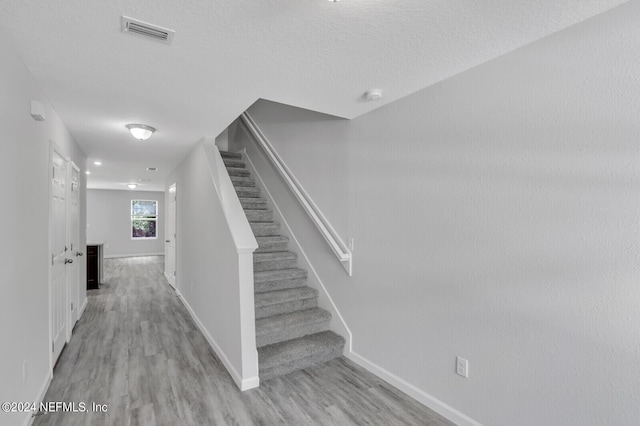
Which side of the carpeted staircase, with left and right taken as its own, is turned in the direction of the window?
back

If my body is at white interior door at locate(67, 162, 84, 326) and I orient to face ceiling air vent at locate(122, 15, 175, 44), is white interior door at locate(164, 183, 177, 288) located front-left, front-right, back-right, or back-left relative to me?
back-left

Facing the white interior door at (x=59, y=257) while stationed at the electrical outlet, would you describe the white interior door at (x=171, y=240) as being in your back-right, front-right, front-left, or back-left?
front-right

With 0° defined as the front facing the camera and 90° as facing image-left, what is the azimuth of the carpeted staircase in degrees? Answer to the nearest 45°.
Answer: approximately 315°

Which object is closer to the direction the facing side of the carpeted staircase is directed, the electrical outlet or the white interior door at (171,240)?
the electrical outlet

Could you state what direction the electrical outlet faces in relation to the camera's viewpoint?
facing the viewer and to the left of the viewer

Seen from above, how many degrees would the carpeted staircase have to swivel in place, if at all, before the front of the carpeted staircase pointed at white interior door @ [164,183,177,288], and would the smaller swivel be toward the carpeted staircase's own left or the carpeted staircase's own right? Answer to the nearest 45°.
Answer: approximately 180°

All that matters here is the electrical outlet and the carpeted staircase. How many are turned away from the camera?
0

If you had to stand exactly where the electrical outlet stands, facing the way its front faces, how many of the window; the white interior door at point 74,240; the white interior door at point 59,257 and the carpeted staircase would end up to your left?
0

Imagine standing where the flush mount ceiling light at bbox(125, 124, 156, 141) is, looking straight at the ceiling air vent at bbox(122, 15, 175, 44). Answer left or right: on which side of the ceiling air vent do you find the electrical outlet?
left

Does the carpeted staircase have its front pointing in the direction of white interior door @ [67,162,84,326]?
no

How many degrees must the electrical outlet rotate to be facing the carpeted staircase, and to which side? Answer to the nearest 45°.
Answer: approximately 45° to its right

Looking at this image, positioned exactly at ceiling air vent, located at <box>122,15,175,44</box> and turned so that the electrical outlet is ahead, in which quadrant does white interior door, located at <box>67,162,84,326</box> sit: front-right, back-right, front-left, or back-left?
back-left
